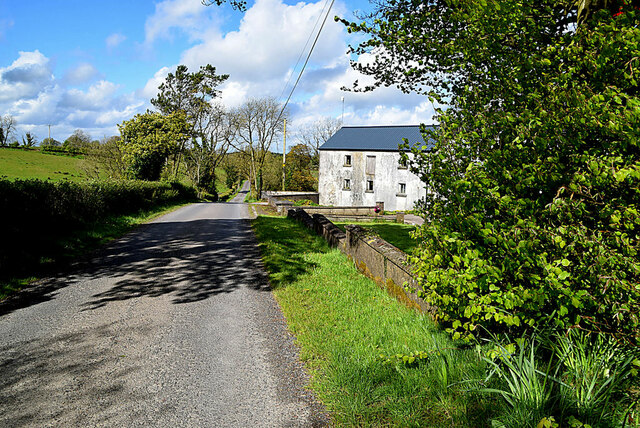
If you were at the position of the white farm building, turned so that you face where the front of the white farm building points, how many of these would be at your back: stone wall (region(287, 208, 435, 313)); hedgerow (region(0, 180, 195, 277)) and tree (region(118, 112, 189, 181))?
0

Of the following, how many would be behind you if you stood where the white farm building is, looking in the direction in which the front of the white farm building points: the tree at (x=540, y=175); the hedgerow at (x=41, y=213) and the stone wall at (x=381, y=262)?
0

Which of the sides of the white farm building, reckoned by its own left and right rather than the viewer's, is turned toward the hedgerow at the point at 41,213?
front

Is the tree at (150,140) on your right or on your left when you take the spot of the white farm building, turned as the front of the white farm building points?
on your right

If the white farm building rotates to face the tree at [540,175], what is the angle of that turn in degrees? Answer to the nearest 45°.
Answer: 0° — it already faces it

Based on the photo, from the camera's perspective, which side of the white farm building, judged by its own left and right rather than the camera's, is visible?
front

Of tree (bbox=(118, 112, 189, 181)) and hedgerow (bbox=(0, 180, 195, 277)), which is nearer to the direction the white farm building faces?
the hedgerow

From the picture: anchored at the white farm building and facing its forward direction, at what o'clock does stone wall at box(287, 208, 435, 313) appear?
The stone wall is roughly at 12 o'clock from the white farm building.

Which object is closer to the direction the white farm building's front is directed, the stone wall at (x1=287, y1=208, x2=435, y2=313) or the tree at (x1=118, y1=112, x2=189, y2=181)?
the stone wall
